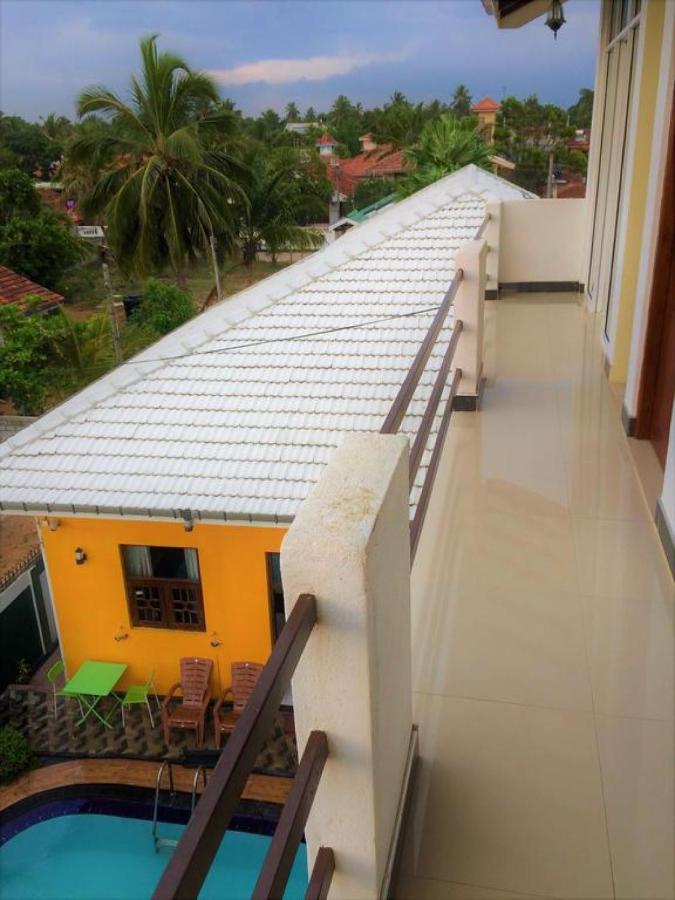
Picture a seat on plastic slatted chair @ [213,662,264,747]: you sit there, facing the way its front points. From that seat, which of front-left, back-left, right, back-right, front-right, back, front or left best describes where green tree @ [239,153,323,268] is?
back-right

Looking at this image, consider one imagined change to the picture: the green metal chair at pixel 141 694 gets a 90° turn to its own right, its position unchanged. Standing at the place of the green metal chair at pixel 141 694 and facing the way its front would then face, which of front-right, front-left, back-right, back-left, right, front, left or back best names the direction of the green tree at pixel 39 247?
front

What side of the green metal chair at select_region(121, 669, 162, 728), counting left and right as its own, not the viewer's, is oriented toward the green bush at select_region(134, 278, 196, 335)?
right

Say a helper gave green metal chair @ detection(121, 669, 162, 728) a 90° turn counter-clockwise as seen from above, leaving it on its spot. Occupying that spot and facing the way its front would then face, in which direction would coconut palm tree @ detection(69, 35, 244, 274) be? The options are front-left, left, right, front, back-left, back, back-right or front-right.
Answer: back

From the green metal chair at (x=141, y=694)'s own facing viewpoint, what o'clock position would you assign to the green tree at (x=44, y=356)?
The green tree is roughly at 3 o'clock from the green metal chair.

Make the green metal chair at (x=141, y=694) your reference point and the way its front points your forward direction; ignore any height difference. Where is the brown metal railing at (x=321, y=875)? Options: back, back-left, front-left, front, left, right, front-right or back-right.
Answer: left

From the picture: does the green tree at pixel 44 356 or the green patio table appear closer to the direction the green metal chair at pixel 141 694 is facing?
the green patio table

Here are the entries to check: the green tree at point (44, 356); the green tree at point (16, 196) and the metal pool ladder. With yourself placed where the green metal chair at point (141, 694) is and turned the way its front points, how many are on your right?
2

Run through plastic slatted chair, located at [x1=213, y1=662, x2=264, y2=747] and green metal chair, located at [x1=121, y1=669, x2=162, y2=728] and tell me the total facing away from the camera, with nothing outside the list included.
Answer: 0

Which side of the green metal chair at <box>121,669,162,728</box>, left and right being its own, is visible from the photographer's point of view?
left

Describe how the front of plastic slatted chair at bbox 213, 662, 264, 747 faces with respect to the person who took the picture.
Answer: facing the viewer and to the left of the viewer
